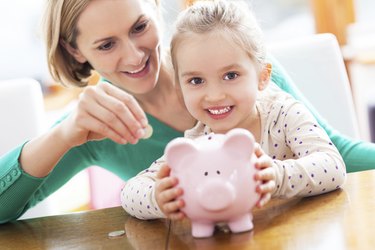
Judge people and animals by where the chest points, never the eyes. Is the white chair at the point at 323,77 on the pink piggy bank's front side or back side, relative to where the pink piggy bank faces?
on the back side

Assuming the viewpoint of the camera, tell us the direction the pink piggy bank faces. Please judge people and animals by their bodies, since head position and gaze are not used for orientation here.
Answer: facing the viewer

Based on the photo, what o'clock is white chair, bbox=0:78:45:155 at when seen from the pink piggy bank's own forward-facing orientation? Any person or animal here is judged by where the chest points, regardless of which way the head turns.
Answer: The white chair is roughly at 5 o'clock from the pink piggy bank.

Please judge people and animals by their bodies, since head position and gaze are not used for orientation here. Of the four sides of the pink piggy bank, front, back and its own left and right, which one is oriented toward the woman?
back

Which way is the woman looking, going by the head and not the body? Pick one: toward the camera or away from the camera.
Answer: toward the camera
